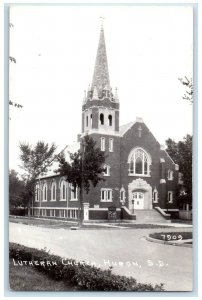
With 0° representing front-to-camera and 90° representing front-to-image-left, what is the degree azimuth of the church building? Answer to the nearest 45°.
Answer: approximately 315°

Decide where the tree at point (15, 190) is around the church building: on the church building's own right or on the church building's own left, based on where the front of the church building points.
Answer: on the church building's own right

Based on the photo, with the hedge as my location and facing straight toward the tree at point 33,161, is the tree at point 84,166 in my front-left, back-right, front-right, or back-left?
front-right
